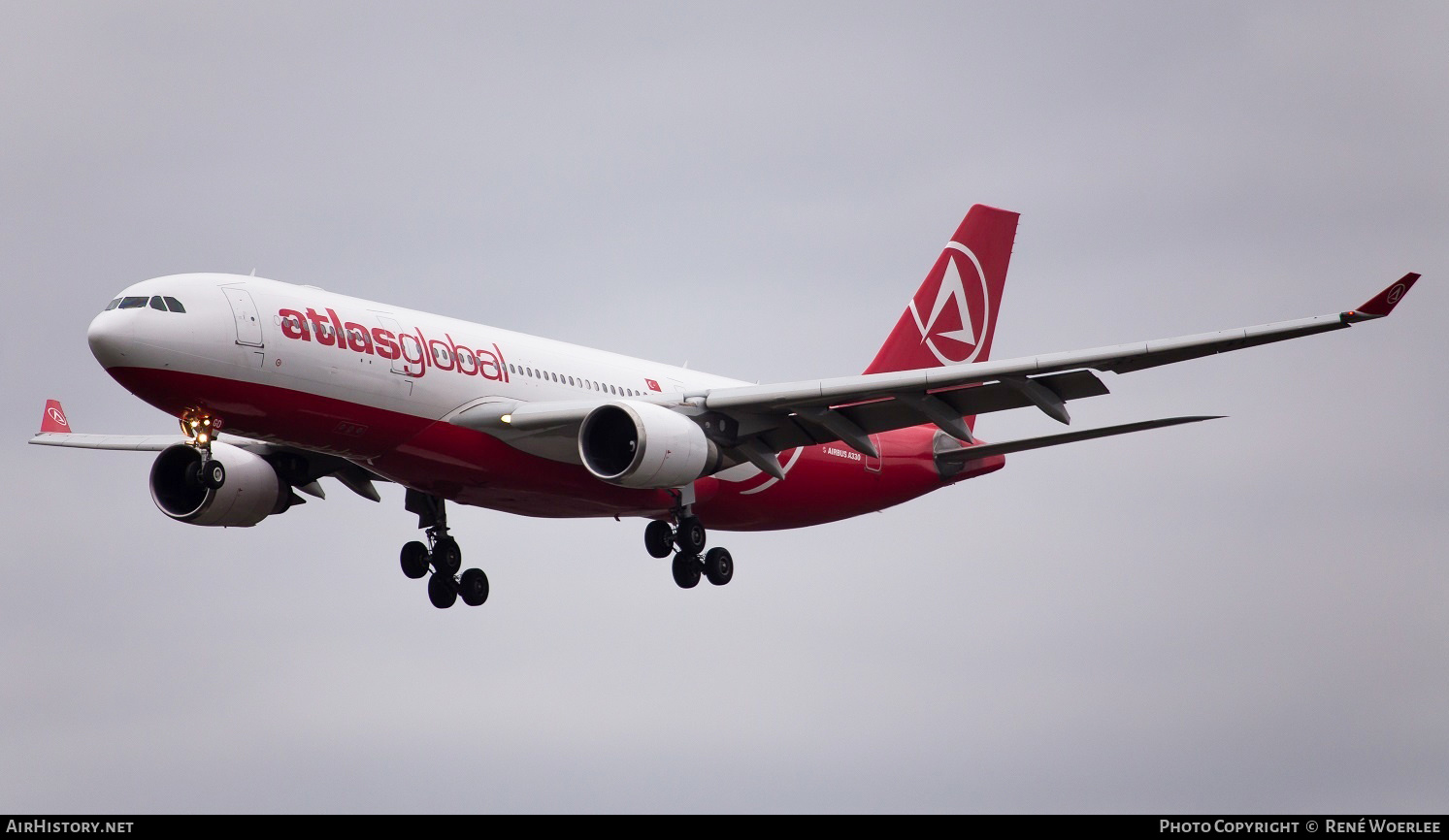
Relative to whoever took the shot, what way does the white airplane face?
facing the viewer and to the left of the viewer
